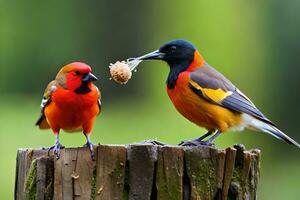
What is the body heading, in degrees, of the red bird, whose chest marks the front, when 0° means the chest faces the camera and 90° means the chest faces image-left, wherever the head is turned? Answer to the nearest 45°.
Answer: approximately 315°

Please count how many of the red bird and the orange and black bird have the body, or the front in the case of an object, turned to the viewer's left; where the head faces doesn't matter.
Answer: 1

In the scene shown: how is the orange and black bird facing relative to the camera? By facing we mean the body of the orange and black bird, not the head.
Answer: to the viewer's left

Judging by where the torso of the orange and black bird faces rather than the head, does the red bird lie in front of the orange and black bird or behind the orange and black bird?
in front

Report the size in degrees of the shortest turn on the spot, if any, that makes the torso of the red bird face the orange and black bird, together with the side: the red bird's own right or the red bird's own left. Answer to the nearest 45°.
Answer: approximately 45° to the red bird's own left
